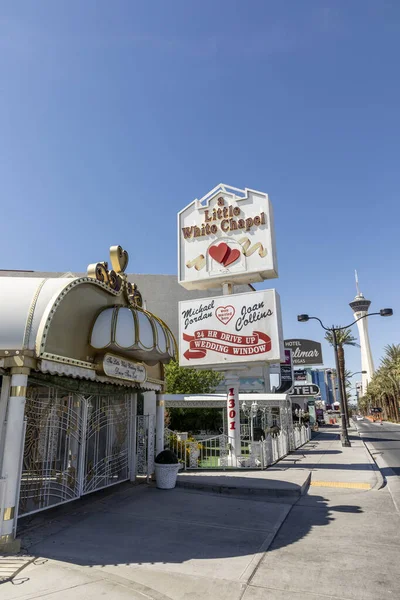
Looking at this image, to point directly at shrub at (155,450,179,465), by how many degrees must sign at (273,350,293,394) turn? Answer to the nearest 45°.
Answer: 0° — it already faces it

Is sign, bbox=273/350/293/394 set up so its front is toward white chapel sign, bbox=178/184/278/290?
yes

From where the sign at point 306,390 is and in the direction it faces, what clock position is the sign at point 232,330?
the sign at point 232,330 is roughly at 12 o'clock from the sign at point 306,390.

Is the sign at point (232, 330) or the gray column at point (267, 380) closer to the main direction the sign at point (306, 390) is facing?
the sign

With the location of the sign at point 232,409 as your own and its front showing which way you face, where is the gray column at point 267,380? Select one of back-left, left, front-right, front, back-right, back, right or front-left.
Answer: back

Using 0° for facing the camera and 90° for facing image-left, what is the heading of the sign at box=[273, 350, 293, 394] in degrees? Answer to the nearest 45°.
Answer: approximately 0°

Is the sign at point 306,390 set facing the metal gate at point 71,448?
yes

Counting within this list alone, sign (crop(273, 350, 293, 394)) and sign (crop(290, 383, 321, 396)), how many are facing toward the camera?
2

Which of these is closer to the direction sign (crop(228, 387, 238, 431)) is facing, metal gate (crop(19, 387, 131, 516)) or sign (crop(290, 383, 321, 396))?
the metal gate

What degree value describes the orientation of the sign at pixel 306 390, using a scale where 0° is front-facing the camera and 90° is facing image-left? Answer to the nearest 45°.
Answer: approximately 0°

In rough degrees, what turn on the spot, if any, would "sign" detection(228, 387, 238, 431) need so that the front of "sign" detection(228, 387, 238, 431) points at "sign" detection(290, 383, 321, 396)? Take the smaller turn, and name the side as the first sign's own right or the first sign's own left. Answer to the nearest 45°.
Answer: approximately 180°
